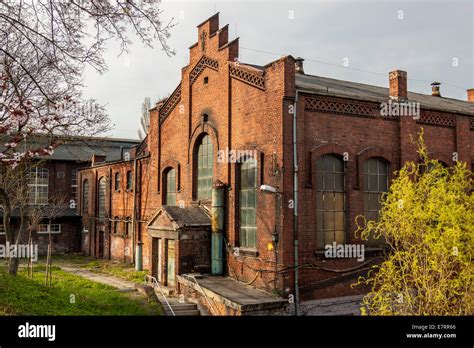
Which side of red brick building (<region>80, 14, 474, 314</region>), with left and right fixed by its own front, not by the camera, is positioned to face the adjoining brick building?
right

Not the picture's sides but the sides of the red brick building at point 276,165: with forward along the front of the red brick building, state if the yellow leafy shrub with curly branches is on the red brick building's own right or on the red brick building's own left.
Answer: on the red brick building's own left

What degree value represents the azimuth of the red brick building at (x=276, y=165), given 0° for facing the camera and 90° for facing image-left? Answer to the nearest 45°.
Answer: approximately 45°
